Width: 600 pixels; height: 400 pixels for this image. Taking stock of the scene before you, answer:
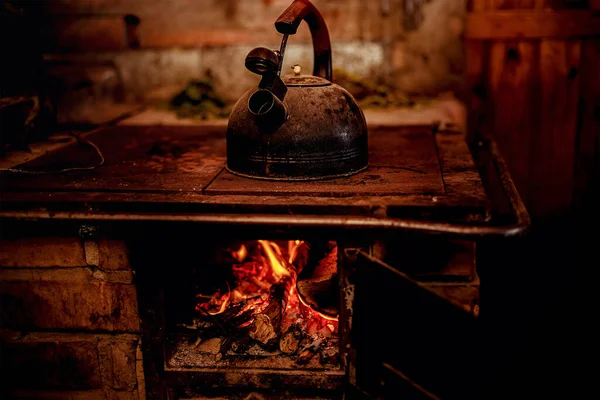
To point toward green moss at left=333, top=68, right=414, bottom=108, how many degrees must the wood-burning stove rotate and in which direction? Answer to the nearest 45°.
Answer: approximately 180°

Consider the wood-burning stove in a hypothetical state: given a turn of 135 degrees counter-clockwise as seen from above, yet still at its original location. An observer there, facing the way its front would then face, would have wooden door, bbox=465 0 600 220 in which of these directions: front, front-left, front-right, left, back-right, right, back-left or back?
front

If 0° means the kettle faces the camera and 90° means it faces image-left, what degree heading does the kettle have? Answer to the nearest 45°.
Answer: approximately 45°

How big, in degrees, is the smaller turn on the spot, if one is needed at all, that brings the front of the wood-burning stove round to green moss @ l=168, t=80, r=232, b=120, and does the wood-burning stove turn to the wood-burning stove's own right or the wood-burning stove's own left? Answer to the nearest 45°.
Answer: approximately 180°

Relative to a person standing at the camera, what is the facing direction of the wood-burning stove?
facing the viewer

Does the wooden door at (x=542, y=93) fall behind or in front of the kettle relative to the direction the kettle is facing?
behind
